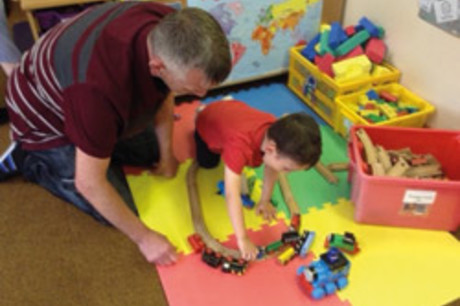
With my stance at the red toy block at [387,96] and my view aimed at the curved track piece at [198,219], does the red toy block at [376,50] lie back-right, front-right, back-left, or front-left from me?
back-right

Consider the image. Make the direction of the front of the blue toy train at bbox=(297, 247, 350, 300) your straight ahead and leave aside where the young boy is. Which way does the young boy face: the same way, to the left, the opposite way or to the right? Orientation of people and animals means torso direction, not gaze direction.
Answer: to the left

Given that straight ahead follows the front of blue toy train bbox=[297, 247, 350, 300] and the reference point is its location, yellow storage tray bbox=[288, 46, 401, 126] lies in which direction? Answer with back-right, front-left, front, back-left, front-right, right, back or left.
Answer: back-right

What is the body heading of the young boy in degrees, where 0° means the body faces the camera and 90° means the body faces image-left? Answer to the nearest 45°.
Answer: approximately 315°
